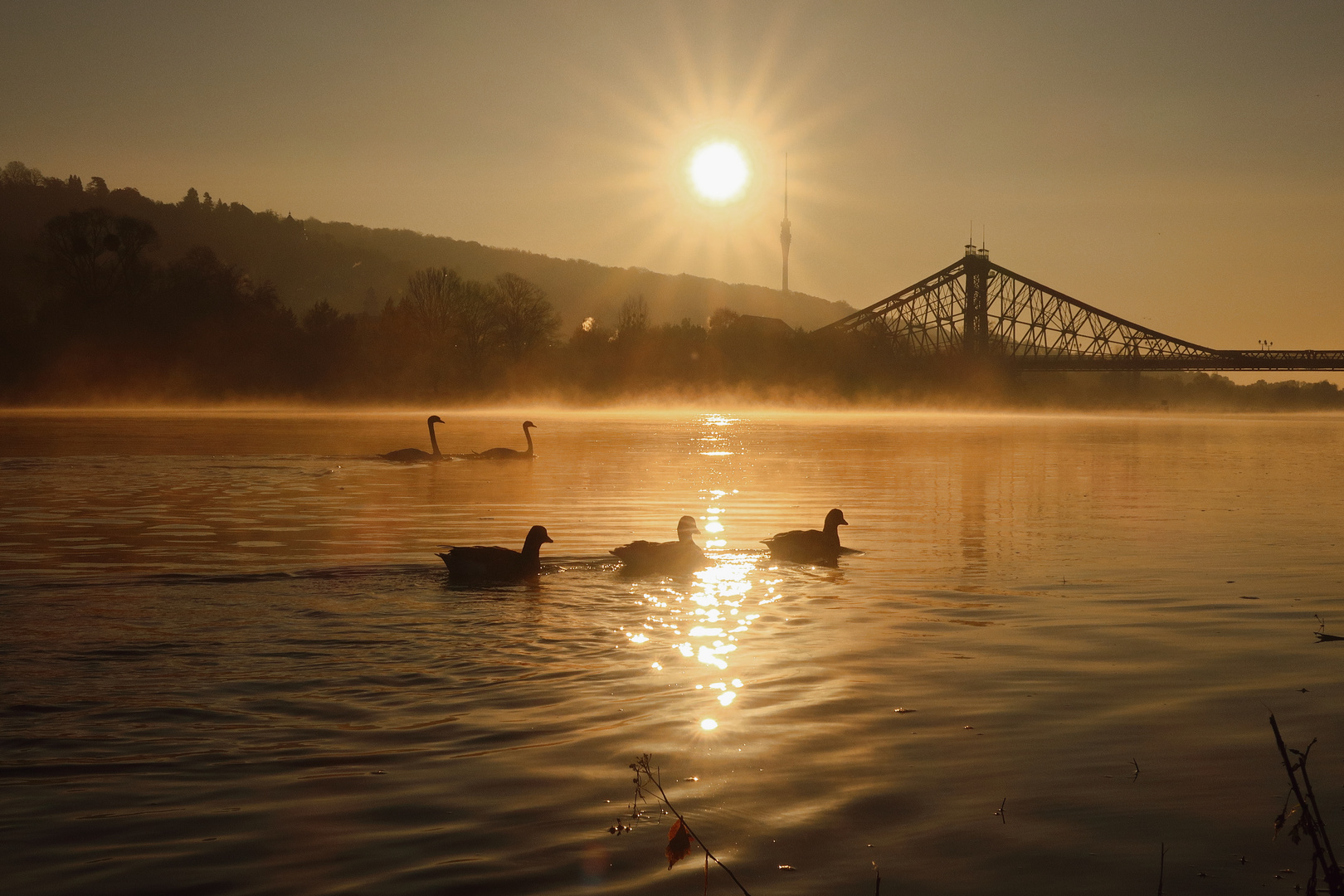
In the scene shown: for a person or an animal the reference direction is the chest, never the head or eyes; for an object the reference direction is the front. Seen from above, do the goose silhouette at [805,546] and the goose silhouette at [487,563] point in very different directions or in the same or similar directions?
same or similar directions

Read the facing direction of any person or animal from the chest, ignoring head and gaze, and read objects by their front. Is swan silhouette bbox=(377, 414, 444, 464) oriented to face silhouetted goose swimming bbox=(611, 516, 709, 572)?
no

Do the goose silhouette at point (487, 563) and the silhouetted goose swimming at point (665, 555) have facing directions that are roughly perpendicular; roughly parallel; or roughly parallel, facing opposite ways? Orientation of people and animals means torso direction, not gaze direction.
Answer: roughly parallel

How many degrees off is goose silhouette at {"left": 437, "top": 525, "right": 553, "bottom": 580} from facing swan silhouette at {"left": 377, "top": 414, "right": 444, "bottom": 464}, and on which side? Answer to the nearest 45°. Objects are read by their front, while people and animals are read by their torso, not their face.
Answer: approximately 90° to its left

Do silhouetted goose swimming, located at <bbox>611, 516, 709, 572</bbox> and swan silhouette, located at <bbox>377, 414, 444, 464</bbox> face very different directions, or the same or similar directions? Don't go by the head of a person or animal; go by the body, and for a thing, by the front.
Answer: same or similar directions

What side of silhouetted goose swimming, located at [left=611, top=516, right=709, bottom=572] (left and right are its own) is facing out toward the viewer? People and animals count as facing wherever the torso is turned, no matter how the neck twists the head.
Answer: right

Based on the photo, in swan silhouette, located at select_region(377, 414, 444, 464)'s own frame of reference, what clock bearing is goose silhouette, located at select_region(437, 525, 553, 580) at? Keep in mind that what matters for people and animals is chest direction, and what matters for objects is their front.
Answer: goose silhouette, located at select_region(437, 525, 553, 580) is roughly at 3 o'clock from swan silhouette, located at select_region(377, 414, 444, 464).

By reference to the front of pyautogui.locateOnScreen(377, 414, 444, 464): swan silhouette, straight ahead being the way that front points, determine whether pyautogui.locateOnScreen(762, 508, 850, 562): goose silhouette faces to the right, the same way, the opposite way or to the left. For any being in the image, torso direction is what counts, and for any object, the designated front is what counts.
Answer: the same way

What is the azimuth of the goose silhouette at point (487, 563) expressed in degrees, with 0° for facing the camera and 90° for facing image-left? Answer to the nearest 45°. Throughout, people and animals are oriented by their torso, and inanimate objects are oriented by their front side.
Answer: approximately 270°

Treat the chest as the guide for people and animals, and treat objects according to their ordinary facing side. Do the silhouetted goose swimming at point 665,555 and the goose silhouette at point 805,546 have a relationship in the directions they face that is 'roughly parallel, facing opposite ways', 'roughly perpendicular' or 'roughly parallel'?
roughly parallel

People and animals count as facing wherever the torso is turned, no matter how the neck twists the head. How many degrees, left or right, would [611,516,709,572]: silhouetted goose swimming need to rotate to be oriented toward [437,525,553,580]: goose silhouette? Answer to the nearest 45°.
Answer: approximately 135° to its right

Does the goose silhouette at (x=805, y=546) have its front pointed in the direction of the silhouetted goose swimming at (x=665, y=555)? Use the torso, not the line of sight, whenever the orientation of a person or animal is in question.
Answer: no

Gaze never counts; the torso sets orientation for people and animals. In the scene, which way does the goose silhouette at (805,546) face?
to the viewer's right

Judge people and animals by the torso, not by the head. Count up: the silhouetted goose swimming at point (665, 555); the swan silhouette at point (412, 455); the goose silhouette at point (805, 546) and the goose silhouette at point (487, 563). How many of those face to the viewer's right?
4

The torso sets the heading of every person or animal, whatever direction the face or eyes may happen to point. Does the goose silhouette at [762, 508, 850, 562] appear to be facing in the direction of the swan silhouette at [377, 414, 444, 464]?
no

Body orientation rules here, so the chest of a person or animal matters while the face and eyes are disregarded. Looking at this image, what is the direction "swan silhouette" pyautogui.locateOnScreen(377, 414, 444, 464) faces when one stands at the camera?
facing to the right of the viewer
